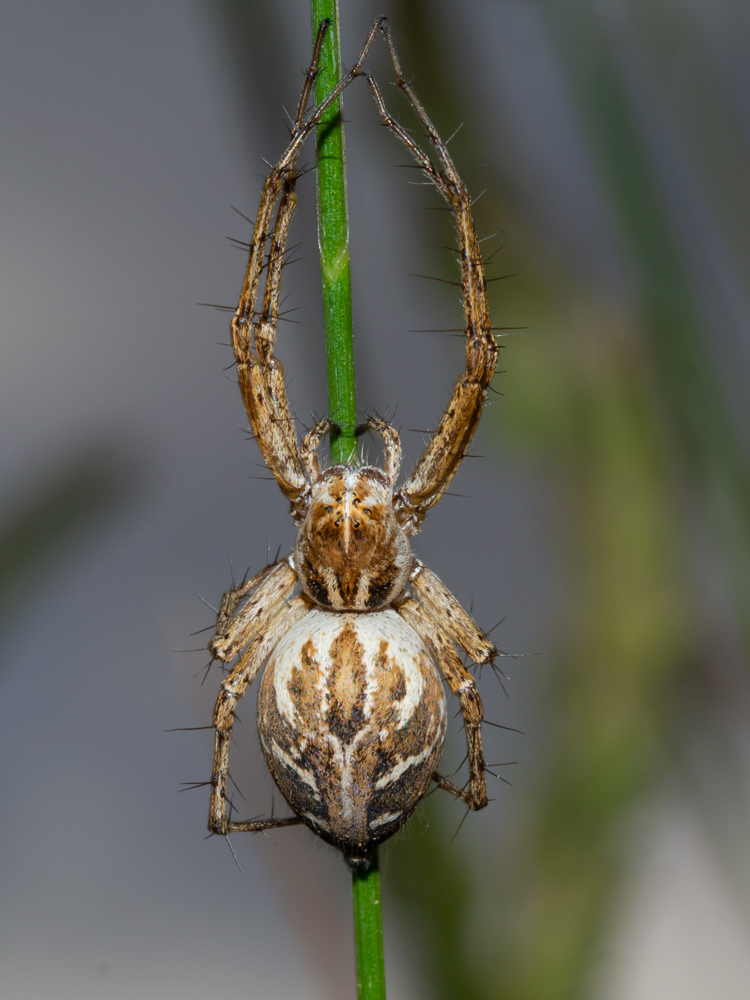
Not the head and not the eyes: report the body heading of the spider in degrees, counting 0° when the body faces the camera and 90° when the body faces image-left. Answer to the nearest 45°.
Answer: approximately 180°
